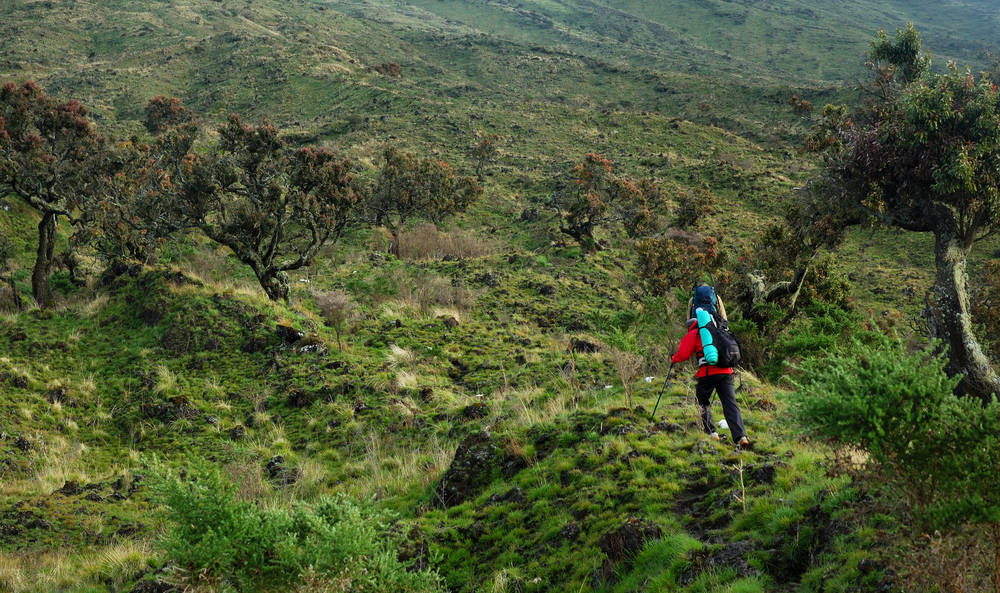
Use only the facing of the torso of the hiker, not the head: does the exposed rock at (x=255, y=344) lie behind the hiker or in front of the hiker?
in front

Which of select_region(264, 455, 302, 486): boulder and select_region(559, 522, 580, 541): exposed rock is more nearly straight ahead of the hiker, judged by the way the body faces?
the boulder

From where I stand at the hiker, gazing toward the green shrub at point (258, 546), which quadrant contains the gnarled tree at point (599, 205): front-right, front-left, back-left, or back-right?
back-right

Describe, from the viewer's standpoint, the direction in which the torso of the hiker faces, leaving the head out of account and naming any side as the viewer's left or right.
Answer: facing away from the viewer and to the left of the viewer

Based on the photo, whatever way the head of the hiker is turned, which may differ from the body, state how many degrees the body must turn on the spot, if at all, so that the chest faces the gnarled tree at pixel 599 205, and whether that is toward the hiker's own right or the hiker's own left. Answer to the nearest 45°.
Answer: approximately 45° to the hiker's own right

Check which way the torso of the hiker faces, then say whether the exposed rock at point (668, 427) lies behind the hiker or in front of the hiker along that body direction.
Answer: in front
